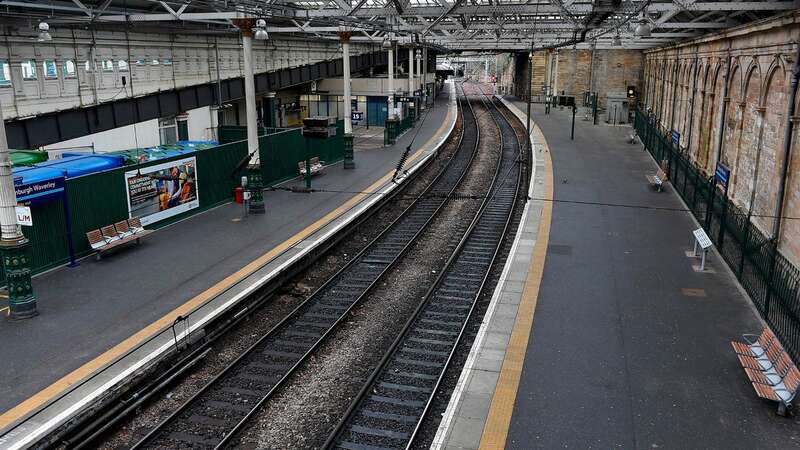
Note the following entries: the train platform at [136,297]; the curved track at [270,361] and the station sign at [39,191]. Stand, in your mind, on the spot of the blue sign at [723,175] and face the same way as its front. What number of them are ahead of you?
3

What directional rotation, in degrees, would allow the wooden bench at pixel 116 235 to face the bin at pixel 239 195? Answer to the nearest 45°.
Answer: approximately 90° to its left

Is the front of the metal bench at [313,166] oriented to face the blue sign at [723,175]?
yes

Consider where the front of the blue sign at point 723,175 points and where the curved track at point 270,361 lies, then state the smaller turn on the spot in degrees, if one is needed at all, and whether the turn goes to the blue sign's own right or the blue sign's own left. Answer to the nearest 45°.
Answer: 0° — it already faces it

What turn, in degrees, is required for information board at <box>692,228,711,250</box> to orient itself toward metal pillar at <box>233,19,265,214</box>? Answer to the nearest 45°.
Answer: approximately 45° to its right

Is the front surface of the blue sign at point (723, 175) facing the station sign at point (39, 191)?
yes

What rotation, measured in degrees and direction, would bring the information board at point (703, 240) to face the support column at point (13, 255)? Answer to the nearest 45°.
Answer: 0° — it already faces it

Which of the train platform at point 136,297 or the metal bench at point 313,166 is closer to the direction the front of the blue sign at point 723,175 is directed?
the train platform

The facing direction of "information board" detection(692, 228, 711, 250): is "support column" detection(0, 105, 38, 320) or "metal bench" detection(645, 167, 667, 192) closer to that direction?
the support column

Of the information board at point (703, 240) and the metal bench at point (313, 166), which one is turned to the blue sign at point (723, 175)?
the metal bench

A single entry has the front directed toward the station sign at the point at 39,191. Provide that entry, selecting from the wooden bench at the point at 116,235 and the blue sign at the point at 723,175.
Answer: the blue sign
